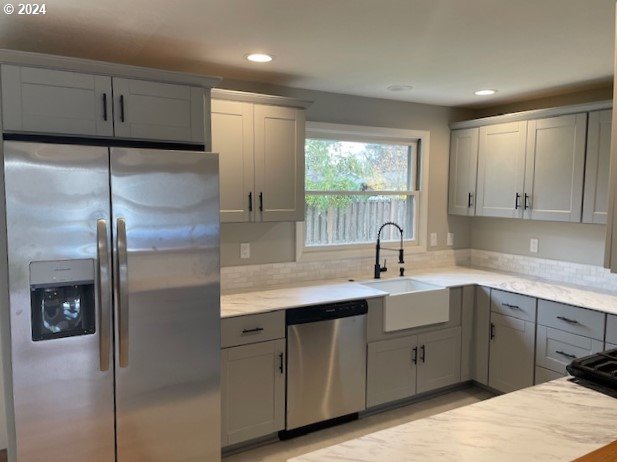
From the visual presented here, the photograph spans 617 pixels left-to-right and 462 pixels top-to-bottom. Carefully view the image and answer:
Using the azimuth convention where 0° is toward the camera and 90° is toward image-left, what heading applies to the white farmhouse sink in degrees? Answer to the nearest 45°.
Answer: approximately 315°

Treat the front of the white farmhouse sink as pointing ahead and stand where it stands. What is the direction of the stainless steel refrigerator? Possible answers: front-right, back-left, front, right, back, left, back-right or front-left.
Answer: right

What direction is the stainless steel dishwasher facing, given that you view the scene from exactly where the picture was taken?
facing the viewer and to the right of the viewer

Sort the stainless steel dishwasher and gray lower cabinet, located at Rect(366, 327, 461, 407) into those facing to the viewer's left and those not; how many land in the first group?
0

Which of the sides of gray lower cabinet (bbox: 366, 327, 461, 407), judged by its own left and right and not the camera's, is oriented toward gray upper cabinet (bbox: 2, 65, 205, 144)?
right

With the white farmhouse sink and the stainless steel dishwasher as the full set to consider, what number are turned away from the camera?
0

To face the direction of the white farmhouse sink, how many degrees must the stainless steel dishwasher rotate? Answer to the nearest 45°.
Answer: approximately 90° to its left
